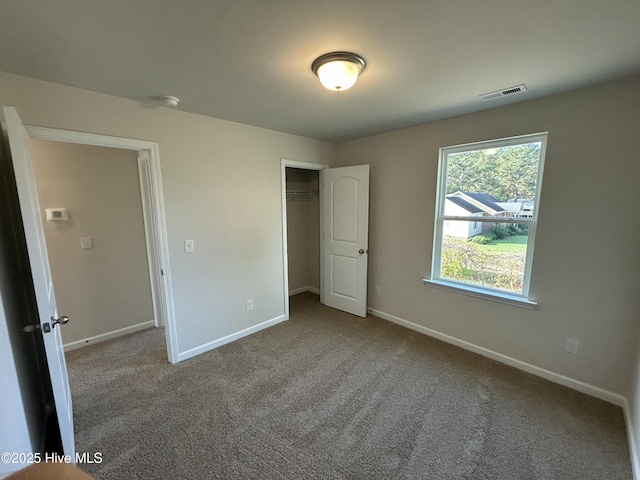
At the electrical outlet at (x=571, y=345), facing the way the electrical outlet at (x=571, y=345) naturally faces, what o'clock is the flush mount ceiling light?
The flush mount ceiling light is roughly at 1 o'clock from the electrical outlet.

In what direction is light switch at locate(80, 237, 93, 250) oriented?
toward the camera

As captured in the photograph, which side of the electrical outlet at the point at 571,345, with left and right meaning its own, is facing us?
front

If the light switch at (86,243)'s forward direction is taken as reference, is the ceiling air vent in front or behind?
in front

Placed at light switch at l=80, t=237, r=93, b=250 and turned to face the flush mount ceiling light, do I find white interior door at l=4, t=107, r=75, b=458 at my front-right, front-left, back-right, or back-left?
front-right

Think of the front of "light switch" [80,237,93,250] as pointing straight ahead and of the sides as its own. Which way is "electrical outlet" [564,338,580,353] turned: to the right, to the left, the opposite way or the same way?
to the right

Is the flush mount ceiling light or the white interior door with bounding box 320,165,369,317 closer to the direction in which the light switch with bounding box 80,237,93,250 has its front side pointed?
the flush mount ceiling light

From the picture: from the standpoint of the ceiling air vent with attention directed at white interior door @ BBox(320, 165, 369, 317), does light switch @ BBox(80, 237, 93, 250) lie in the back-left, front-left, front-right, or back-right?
front-left

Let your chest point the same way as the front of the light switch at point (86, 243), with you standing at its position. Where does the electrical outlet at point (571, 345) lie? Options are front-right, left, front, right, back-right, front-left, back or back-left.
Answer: front-left

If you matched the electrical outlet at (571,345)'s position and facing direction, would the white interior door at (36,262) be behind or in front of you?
in front
